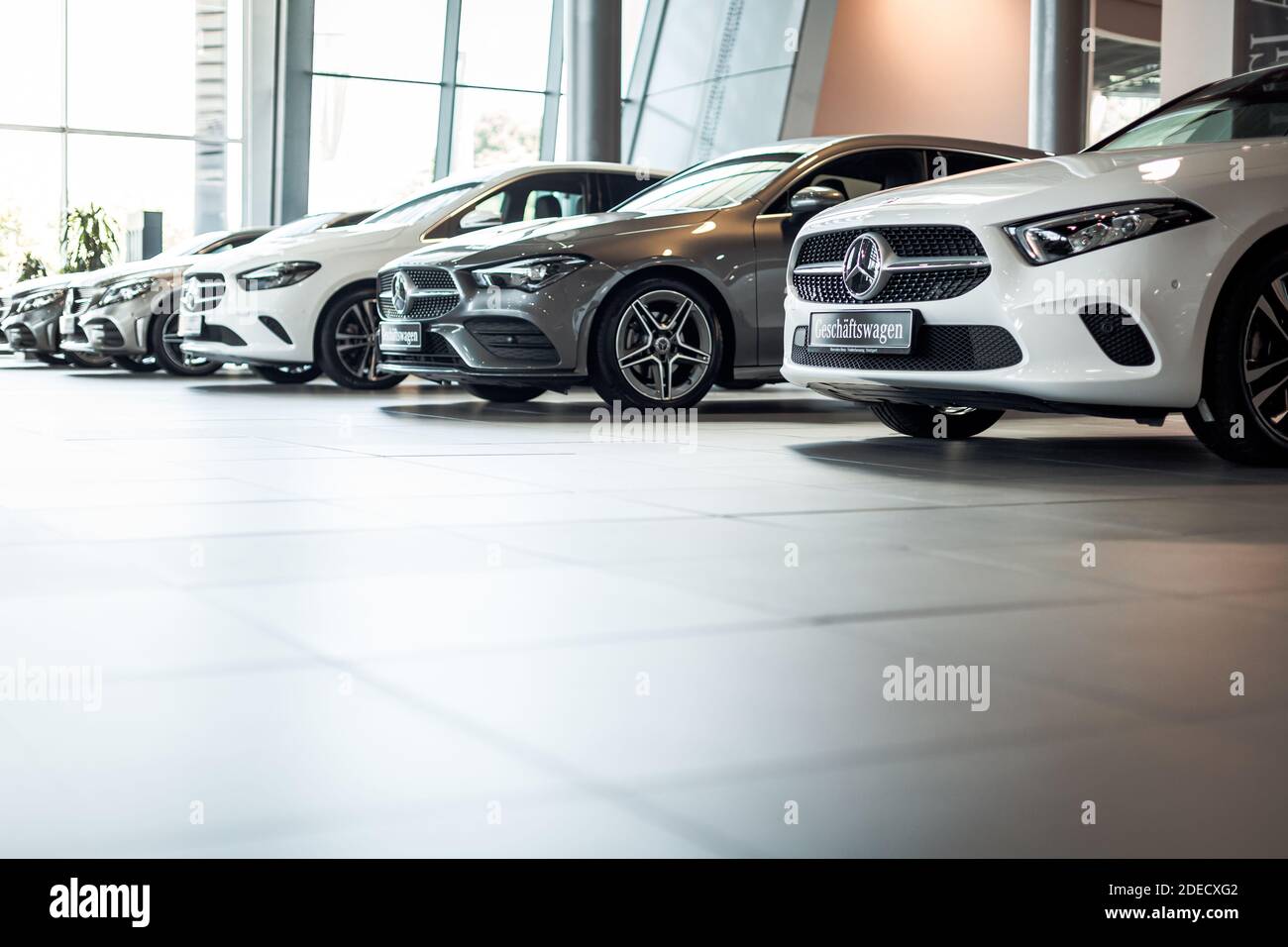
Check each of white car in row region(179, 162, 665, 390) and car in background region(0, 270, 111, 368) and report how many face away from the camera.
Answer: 0

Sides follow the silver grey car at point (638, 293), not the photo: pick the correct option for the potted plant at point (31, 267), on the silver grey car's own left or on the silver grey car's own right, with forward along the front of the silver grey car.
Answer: on the silver grey car's own right

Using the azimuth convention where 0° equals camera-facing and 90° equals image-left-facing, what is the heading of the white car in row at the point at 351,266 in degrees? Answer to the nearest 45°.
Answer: approximately 45°

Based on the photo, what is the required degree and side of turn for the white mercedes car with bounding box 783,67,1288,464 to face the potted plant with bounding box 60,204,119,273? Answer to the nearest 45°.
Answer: approximately 90° to its right

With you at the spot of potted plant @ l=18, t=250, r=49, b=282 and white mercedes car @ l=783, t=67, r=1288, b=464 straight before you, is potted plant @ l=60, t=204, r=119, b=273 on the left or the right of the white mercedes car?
left

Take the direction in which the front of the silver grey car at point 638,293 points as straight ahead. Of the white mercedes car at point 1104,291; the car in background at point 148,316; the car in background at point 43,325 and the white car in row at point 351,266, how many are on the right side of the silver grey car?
3

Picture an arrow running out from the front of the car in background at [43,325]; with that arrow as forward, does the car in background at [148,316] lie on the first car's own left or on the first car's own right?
on the first car's own left

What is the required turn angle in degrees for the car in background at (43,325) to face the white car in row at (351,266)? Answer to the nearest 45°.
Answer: approximately 45° to its left

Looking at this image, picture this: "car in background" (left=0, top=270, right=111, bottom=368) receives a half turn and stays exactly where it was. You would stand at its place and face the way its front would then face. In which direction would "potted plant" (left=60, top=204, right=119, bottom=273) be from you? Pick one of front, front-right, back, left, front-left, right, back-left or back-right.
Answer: front-left

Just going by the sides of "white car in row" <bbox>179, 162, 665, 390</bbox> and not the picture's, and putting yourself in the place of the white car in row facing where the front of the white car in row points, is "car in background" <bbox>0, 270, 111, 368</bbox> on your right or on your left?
on your right

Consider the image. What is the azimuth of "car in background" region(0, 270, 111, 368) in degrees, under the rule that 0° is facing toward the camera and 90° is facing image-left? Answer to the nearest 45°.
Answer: approximately 45°

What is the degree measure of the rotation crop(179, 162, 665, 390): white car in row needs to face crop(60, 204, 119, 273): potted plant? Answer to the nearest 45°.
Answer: approximately 135° to its right
